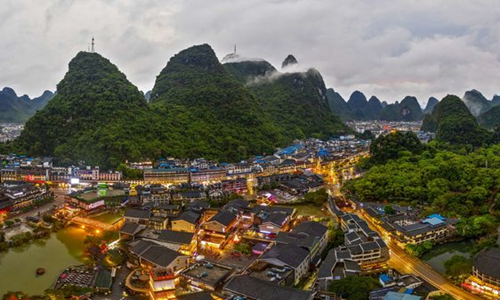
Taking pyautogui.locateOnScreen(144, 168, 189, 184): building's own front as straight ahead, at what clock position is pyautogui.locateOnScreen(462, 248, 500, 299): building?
pyautogui.locateOnScreen(462, 248, 500, 299): building is roughly at 11 o'clock from pyautogui.locateOnScreen(144, 168, 189, 184): building.

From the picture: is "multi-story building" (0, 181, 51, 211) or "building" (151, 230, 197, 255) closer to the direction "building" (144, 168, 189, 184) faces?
the building

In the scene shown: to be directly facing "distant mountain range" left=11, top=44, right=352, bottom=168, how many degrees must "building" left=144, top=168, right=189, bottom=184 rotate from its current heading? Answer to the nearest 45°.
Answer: approximately 180°

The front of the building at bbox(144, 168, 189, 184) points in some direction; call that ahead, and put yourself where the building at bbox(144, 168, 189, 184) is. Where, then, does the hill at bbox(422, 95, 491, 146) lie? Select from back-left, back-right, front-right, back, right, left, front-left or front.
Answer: left

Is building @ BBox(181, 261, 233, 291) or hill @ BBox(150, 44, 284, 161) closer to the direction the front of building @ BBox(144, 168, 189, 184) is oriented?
the building

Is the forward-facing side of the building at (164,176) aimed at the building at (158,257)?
yes

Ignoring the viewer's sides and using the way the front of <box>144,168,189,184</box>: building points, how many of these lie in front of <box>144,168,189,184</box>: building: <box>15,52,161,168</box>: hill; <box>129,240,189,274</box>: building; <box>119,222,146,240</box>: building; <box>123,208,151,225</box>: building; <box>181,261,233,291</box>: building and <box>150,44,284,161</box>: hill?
4

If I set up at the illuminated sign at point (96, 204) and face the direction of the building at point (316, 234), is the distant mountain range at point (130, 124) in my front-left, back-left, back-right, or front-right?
back-left

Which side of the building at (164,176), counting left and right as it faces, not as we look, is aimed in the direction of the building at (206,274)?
front

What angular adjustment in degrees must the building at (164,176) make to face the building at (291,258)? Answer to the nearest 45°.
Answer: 0° — it already faces it

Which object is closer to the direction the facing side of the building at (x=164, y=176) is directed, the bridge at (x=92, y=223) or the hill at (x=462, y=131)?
the bridge

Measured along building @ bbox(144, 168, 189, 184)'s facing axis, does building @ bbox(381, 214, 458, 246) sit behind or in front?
in front

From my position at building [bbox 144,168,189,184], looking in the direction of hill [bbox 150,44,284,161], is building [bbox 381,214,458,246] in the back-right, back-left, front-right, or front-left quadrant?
back-right

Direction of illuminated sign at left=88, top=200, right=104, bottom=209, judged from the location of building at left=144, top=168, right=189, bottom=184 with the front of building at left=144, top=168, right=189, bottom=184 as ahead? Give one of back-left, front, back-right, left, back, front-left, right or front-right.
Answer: front-right

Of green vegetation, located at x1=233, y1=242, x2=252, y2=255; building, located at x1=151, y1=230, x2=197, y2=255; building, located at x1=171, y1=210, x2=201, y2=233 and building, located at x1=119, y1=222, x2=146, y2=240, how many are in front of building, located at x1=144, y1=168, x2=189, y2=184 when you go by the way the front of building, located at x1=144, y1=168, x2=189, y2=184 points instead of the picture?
4

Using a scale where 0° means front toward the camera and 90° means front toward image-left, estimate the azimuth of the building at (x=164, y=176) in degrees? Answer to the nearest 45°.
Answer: approximately 0°

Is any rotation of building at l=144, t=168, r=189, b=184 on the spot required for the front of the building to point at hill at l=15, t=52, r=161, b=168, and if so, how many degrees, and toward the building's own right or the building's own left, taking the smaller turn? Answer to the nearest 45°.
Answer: approximately 135° to the building's own right

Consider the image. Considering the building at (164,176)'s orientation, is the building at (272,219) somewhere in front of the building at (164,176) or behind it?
in front

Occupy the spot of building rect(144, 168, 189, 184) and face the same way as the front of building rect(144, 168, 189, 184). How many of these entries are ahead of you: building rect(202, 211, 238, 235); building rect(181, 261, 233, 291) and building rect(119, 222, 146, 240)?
3

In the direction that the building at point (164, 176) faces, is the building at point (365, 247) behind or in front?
in front
